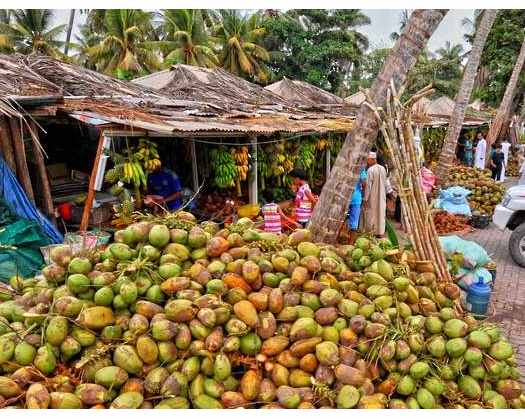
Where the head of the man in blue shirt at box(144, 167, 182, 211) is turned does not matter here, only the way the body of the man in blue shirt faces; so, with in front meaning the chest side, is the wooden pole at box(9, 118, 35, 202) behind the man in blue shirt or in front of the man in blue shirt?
in front

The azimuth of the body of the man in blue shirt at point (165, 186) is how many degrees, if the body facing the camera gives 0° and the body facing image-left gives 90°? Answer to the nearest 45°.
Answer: approximately 45°

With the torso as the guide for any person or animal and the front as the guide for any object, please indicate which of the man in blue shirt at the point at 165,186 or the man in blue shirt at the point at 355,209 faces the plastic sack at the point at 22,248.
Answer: the man in blue shirt at the point at 165,186
